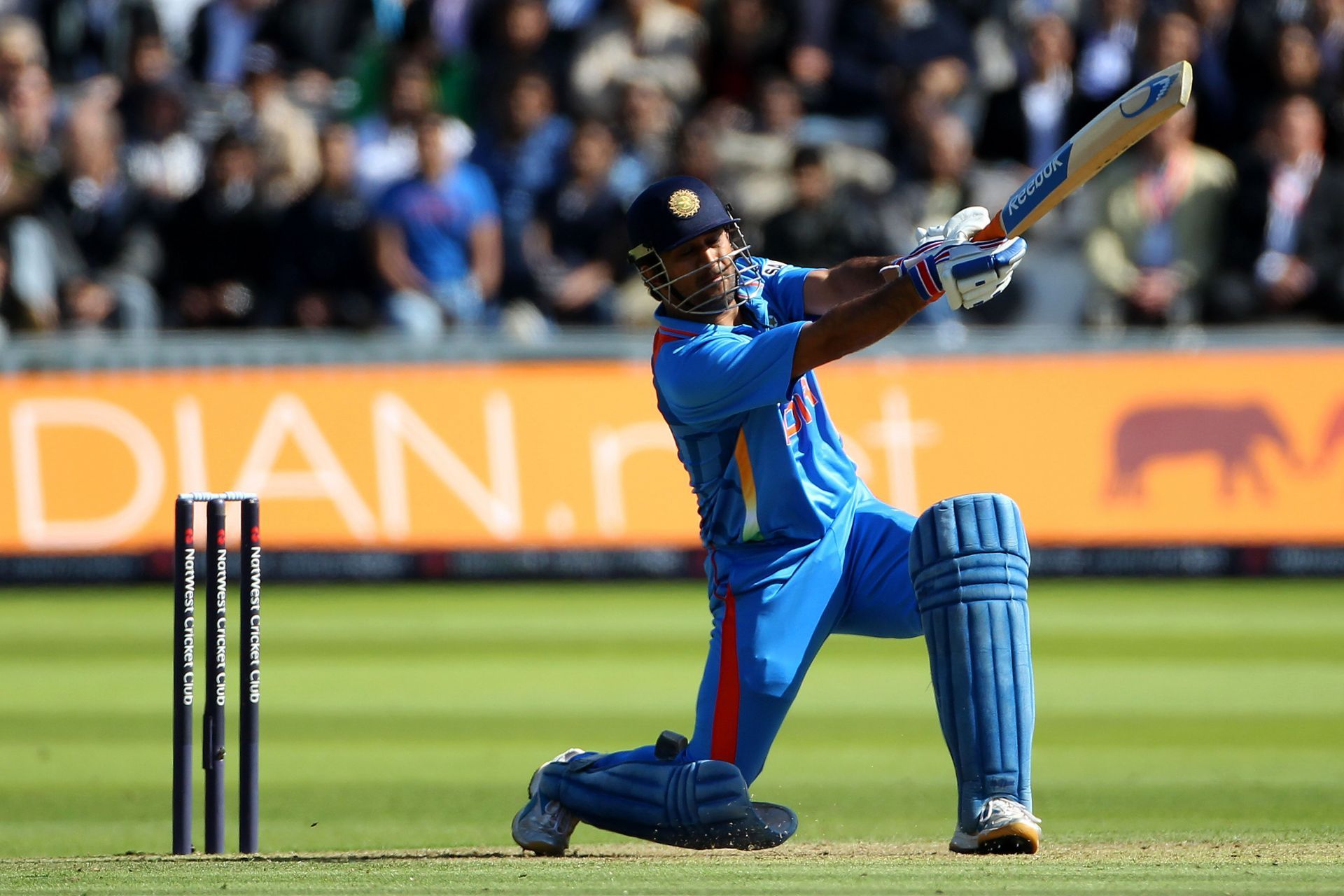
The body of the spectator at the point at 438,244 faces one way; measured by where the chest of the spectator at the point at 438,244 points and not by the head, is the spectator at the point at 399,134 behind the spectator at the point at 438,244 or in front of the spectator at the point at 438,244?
behind

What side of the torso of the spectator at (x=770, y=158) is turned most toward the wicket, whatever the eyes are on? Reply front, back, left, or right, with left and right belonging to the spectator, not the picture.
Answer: front

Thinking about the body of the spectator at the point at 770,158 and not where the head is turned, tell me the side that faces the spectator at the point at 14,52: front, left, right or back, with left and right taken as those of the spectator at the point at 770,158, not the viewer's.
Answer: right

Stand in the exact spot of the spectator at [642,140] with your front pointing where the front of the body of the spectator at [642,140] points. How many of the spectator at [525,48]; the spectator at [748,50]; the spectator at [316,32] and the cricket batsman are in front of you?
1

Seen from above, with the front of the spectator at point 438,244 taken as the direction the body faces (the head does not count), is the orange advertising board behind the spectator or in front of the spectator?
in front

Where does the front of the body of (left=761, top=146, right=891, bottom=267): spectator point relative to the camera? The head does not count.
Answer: toward the camera

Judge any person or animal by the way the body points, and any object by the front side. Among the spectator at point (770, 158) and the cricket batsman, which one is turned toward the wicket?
the spectator

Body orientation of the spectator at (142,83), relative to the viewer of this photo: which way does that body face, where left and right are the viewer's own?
facing the viewer

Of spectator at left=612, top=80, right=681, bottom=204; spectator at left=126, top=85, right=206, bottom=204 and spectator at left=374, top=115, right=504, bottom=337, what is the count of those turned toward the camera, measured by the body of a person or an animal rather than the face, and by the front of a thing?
3

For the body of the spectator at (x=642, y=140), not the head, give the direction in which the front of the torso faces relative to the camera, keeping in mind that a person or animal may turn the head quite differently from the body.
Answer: toward the camera

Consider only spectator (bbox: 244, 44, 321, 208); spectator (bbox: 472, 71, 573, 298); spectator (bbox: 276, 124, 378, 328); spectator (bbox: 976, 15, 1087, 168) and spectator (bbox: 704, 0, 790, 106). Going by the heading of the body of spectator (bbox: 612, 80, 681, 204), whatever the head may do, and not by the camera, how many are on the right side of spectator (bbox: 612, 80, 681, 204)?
3

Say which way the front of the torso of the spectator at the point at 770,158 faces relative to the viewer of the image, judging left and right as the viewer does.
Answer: facing the viewer

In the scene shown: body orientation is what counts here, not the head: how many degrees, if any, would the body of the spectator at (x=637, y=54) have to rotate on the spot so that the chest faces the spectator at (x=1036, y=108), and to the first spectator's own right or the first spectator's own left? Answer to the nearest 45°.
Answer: approximately 45° to the first spectator's own left

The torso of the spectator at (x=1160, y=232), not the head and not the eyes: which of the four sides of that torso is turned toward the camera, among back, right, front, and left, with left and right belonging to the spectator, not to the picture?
front
